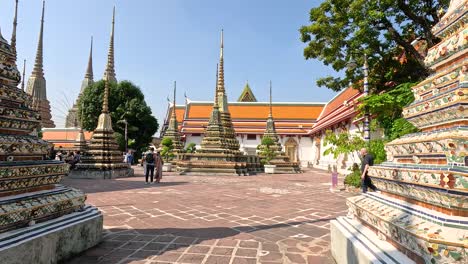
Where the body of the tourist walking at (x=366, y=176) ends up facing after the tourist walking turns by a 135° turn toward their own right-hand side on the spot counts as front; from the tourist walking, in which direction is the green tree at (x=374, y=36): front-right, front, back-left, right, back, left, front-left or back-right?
front-left

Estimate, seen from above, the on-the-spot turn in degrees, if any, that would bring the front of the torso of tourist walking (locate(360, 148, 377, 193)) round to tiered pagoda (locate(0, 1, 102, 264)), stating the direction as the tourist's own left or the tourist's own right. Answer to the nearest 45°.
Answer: approximately 45° to the tourist's own left

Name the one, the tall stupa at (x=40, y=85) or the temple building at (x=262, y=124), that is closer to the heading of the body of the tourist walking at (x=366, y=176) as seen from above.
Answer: the tall stupa

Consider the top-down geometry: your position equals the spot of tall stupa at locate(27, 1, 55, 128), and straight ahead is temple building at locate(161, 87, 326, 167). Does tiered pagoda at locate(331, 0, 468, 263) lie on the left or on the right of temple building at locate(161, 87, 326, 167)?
right

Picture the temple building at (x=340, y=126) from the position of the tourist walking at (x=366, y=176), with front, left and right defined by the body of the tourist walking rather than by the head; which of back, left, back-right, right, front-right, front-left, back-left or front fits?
right

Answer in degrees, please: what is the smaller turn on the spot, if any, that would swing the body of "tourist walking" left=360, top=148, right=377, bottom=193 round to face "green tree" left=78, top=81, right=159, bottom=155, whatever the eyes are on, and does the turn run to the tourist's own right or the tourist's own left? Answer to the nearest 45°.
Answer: approximately 45° to the tourist's own right

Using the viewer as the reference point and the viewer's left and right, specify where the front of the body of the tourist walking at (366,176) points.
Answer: facing to the left of the viewer

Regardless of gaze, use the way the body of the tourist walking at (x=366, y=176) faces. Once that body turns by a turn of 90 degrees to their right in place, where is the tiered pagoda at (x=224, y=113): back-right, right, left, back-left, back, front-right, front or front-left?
front-left

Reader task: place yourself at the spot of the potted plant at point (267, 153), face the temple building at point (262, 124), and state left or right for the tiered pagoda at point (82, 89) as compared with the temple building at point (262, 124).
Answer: left
